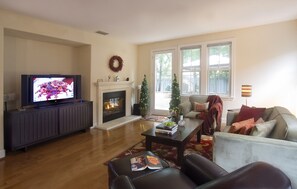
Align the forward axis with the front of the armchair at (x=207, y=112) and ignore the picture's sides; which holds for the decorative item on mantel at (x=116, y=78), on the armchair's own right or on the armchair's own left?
on the armchair's own right

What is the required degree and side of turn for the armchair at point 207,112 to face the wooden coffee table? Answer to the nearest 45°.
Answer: approximately 45° to its left

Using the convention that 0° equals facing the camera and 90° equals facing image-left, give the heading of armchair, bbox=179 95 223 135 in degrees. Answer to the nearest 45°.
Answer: approximately 45°

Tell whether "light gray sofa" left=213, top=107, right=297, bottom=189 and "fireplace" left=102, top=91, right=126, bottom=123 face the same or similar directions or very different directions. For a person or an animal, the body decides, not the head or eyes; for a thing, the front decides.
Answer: very different directions

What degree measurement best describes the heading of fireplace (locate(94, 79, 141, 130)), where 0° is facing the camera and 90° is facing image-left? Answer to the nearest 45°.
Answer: approximately 315°

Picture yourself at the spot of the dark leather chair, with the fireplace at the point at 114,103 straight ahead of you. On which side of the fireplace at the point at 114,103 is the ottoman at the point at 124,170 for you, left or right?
left

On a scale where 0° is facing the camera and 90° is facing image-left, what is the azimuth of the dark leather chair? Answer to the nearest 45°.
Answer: approximately 135°

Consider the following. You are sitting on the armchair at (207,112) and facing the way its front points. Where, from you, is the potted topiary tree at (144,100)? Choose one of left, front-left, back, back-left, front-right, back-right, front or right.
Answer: right

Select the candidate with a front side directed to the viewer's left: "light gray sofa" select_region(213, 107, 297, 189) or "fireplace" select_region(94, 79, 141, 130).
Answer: the light gray sofa

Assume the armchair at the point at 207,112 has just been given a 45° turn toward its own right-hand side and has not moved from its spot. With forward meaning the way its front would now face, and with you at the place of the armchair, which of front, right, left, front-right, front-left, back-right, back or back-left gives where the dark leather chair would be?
left

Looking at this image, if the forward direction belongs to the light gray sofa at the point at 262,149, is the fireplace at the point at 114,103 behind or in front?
in front

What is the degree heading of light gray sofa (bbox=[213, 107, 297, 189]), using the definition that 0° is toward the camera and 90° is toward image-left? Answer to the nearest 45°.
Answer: approximately 90°

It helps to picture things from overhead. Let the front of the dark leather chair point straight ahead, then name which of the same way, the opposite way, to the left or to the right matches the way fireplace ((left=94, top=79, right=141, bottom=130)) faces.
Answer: the opposite way

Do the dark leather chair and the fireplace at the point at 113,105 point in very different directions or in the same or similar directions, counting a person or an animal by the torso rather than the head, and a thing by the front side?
very different directions

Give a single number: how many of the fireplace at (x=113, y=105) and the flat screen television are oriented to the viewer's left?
0
